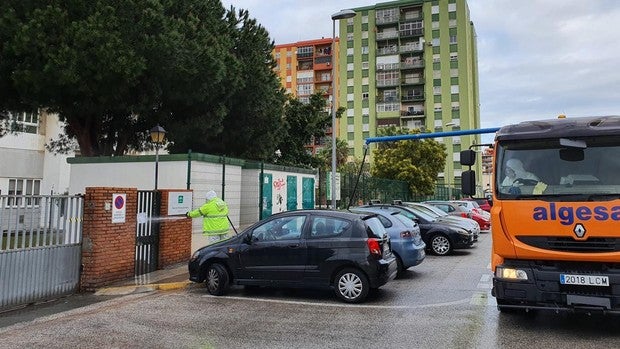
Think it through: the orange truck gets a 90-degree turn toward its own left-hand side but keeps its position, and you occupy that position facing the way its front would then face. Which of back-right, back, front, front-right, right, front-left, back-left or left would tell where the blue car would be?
back-left

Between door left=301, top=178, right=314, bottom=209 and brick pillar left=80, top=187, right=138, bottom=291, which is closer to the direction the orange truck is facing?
the brick pillar

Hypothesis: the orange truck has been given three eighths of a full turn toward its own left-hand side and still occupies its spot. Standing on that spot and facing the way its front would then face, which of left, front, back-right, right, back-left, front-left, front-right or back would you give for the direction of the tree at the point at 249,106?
left

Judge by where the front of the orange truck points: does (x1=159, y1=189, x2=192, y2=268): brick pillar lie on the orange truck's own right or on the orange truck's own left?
on the orange truck's own right

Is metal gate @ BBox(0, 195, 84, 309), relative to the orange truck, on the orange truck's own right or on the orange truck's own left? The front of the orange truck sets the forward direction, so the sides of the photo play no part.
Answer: on the orange truck's own right

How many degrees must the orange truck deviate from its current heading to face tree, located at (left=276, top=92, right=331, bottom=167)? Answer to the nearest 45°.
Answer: approximately 135° to its right

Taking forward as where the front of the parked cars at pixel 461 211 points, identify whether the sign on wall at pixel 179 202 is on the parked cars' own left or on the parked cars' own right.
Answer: on the parked cars' own right

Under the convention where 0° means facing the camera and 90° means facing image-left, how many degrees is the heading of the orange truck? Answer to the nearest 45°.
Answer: approximately 0°

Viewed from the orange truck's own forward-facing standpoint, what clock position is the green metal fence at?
The green metal fence is roughly at 5 o'clock from the orange truck.

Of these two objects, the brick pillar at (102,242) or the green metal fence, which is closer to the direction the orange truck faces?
the brick pillar

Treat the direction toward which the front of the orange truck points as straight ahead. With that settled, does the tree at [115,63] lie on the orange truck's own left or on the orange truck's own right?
on the orange truck's own right
